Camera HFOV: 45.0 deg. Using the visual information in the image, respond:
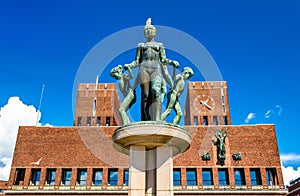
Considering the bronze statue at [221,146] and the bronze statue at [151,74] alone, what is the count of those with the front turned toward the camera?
2

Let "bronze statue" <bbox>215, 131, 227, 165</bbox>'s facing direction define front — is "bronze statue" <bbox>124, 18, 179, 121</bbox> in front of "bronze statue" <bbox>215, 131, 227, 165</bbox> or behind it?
in front

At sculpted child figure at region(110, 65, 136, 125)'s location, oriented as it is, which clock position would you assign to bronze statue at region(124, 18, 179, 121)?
The bronze statue is roughly at 8 o'clock from the sculpted child figure.

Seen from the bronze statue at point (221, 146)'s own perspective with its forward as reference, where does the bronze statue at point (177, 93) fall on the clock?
the bronze statue at point (177, 93) is roughly at 12 o'clock from the bronze statue at point (221, 146).

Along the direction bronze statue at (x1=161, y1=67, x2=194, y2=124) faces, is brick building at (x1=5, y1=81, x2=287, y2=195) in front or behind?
behind

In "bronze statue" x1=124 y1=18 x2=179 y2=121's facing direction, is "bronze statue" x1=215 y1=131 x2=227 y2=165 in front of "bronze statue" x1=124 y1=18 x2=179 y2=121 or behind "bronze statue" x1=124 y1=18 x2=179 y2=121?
behind

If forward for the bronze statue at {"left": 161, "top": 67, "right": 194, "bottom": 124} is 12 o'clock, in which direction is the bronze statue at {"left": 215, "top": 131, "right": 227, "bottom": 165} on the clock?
the bronze statue at {"left": 215, "top": 131, "right": 227, "bottom": 165} is roughly at 8 o'clock from the bronze statue at {"left": 161, "top": 67, "right": 194, "bottom": 124}.

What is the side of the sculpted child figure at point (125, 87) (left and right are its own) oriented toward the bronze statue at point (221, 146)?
back

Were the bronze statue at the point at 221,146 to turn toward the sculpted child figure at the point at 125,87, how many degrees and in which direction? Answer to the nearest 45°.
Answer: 0° — it already faces it

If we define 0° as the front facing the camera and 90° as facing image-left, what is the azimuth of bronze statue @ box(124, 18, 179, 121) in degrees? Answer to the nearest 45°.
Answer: approximately 0°

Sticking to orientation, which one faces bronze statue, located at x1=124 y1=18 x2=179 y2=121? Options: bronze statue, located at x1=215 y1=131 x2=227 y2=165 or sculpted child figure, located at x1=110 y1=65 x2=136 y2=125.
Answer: bronze statue, located at x1=215 y1=131 x2=227 y2=165
